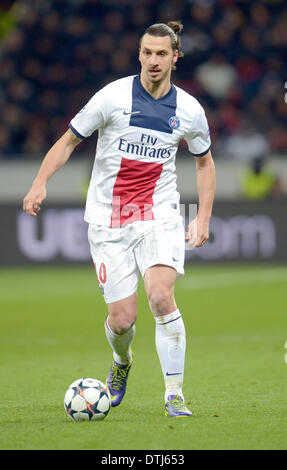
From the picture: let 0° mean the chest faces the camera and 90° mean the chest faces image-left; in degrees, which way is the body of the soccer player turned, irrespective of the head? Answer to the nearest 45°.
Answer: approximately 0°
